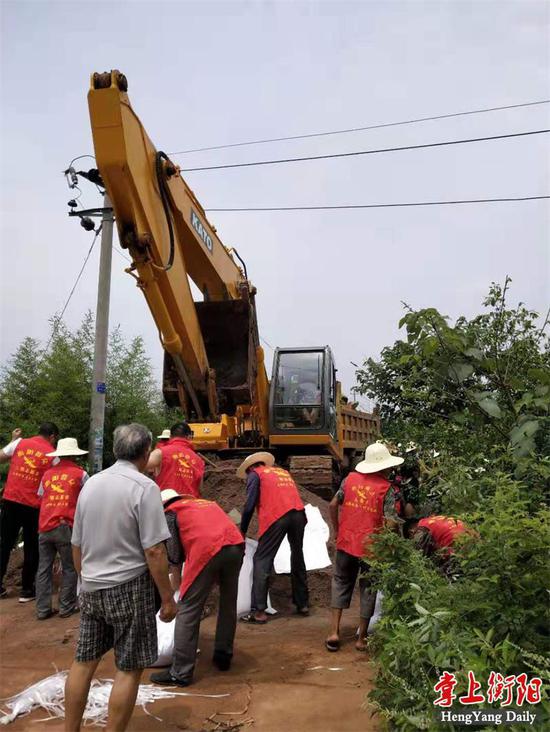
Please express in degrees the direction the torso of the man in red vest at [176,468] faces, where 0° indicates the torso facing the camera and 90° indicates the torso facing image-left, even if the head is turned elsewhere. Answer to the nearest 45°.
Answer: approximately 180°

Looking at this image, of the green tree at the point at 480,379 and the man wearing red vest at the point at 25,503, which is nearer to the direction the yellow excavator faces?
the man wearing red vest

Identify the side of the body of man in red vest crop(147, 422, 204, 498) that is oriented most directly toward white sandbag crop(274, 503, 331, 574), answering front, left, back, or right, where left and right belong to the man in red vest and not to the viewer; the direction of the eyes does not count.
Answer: right

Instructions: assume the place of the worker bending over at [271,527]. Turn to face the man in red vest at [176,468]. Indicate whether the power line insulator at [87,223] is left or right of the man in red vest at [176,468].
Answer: right

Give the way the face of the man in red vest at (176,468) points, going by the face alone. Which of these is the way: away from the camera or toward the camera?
away from the camera

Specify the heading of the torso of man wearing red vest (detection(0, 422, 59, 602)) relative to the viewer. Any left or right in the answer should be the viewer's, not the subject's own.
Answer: facing away from the viewer

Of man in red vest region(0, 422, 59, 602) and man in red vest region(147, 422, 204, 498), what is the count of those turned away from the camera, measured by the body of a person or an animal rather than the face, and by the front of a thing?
2

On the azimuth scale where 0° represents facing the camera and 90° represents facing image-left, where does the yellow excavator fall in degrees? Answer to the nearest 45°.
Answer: approximately 45°
